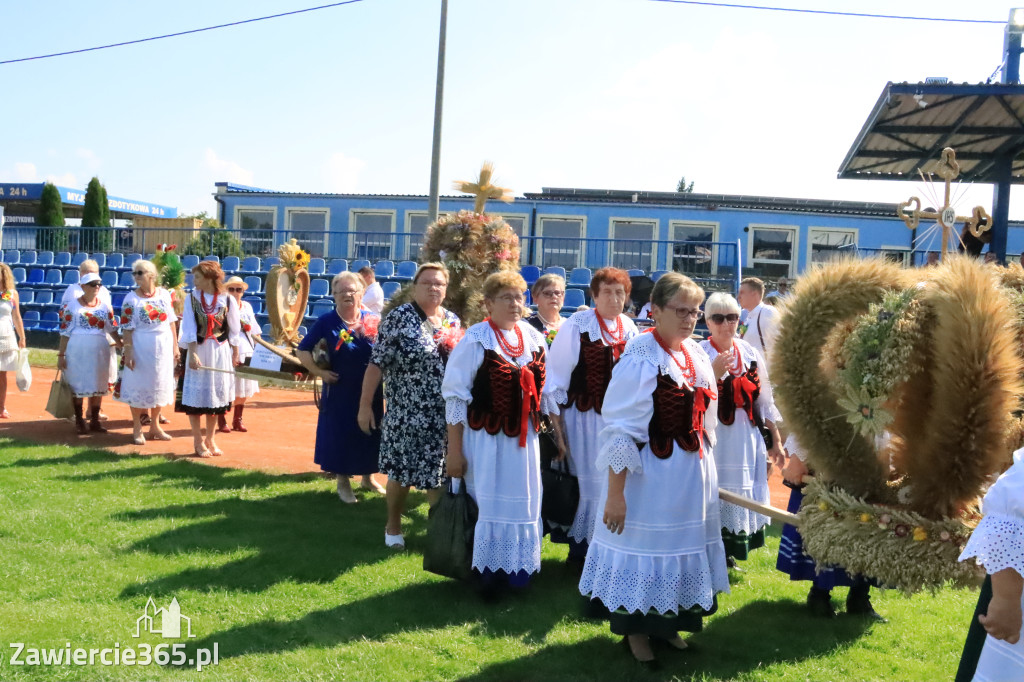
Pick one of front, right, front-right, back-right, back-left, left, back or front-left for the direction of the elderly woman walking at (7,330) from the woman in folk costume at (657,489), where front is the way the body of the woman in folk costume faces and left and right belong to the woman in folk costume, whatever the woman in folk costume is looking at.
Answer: back

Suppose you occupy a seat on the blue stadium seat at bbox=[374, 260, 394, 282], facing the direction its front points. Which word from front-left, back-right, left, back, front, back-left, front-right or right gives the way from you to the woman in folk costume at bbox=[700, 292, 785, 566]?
front

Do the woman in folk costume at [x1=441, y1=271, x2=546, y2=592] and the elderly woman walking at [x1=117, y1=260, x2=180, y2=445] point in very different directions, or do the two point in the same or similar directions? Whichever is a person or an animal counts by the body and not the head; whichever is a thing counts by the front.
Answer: same or similar directions

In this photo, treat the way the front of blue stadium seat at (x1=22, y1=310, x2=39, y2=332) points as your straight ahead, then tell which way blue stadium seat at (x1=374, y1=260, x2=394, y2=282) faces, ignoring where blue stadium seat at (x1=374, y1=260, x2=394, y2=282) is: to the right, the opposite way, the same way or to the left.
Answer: the same way

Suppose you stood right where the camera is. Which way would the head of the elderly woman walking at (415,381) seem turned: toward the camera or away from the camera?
toward the camera

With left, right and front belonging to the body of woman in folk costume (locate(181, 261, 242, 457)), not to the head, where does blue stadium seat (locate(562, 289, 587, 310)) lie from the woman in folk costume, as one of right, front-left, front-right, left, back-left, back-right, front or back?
back-left

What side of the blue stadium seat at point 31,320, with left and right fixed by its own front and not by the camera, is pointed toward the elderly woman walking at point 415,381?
front

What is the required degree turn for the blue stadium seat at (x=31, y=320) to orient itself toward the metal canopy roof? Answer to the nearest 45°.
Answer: approximately 45° to its left

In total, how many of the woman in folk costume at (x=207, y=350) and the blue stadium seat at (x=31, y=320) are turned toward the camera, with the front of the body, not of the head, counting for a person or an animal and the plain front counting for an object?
2

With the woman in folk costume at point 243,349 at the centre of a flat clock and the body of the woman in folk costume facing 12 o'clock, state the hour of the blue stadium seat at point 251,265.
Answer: The blue stadium seat is roughly at 6 o'clock from the woman in folk costume.

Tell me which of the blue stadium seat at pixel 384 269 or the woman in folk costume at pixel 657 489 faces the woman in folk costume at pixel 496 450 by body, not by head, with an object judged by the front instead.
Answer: the blue stadium seat

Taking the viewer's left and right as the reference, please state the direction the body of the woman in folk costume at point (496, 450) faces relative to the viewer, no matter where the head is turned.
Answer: facing the viewer and to the right of the viewer

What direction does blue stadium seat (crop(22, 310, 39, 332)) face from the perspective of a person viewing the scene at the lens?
facing the viewer
